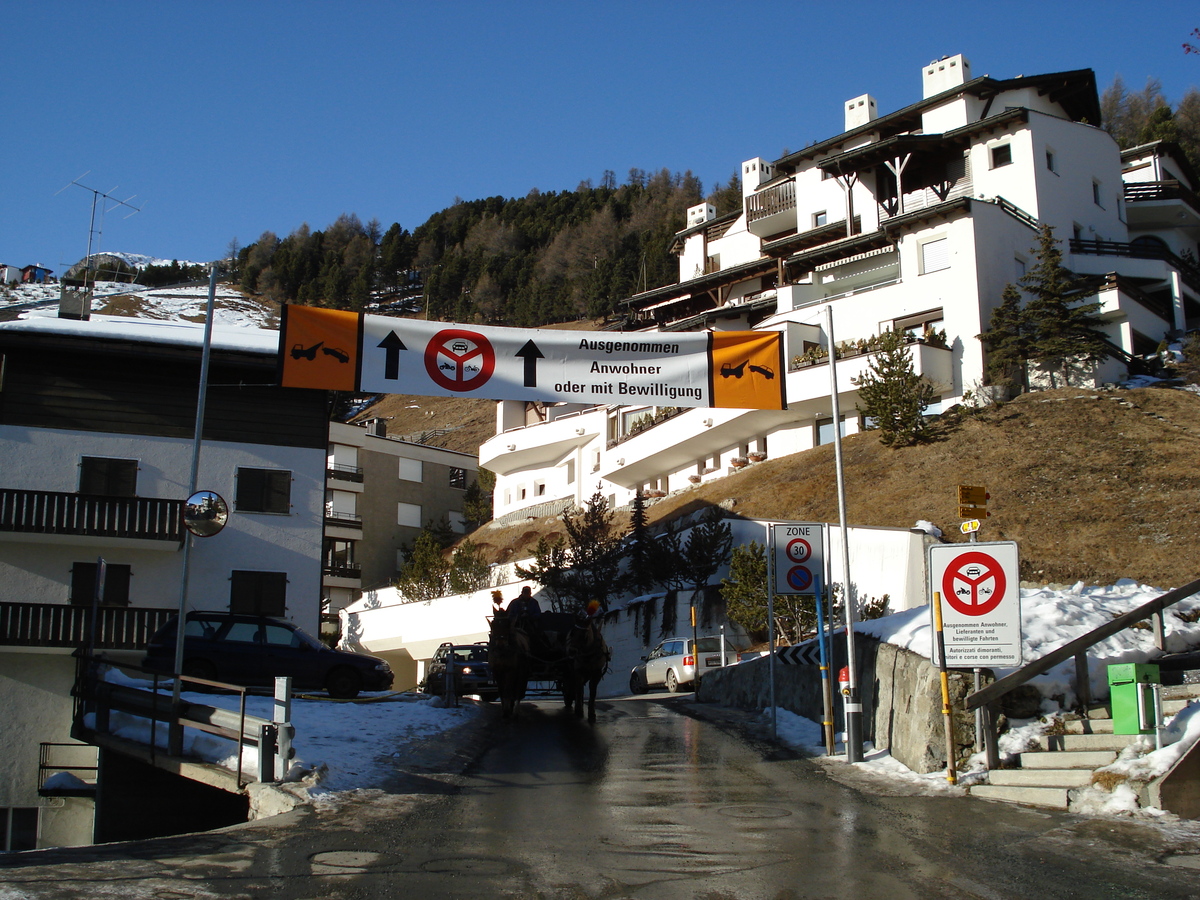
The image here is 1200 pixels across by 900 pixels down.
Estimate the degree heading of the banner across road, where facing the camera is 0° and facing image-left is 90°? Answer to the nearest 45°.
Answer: approximately 0°

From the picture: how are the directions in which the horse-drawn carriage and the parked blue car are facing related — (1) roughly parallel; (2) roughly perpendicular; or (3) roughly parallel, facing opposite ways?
roughly perpendicular

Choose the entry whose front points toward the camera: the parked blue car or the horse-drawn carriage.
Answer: the horse-drawn carriage

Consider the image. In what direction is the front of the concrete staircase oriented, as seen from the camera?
facing the viewer and to the left of the viewer

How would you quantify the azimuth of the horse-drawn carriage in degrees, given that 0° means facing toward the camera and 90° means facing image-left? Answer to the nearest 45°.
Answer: approximately 0°

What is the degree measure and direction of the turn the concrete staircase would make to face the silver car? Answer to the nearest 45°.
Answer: approximately 90° to its right

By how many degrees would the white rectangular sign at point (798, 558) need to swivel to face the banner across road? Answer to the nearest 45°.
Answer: approximately 45° to its right

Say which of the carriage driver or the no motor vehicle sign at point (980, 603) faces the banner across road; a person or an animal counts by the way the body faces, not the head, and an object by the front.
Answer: the carriage driver

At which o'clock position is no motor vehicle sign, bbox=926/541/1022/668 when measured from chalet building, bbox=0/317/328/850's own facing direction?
The no motor vehicle sign is roughly at 11 o'clock from the chalet building.

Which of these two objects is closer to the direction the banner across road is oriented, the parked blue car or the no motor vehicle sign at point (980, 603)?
the no motor vehicle sign

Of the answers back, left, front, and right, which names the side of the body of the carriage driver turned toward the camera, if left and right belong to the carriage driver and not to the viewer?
front

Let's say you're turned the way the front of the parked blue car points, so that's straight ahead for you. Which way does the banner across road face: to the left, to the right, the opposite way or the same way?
to the right

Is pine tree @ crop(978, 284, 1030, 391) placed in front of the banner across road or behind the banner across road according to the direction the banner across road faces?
behind
